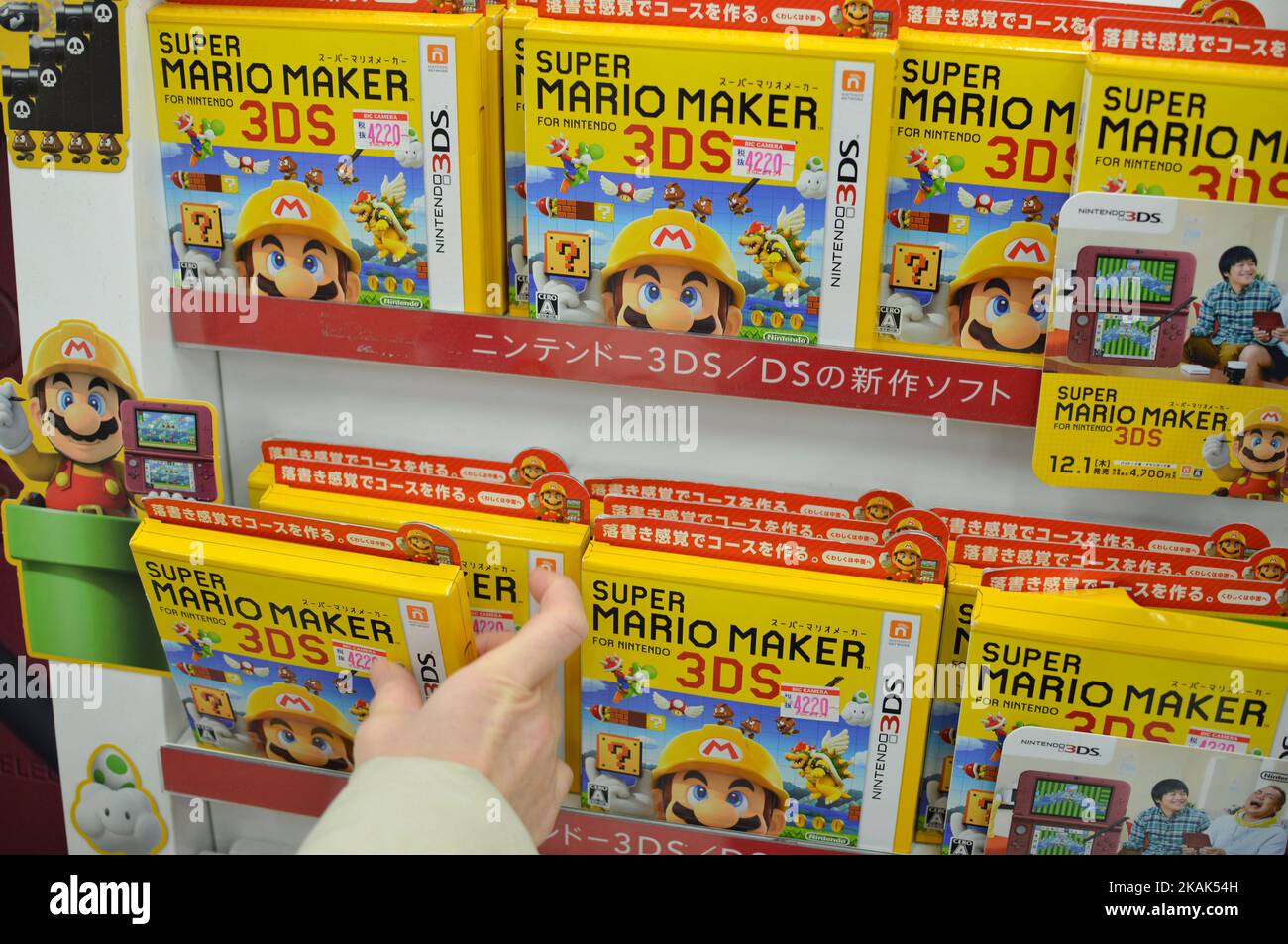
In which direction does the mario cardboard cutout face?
toward the camera

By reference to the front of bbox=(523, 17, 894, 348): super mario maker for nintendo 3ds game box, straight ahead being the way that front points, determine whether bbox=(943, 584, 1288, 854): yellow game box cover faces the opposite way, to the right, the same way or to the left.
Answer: the same way

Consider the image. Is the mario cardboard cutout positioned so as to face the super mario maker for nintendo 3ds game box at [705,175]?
no

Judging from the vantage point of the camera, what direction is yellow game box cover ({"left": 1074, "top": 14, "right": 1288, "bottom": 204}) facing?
facing the viewer

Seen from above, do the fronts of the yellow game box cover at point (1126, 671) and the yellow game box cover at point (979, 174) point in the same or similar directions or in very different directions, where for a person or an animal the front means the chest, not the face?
same or similar directions

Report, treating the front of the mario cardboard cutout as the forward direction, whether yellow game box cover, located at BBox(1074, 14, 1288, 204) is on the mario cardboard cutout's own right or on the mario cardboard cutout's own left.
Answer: on the mario cardboard cutout's own left

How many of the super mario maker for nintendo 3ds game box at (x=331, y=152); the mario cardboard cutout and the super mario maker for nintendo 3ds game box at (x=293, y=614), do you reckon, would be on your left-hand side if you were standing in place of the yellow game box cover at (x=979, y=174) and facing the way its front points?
0

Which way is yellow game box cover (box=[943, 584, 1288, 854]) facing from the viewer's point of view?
toward the camera

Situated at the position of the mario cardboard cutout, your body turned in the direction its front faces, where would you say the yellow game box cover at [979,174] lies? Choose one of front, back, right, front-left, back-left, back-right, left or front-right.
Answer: front-left

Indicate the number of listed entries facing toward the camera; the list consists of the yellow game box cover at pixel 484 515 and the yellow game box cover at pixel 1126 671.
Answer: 2

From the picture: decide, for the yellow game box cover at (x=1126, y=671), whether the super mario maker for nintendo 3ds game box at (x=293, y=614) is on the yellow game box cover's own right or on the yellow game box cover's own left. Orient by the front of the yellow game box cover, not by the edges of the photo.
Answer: on the yellow game box cover's own right

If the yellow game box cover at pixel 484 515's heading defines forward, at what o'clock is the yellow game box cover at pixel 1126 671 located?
the yellow game box cover at pixel 1126 671 is roughly at 10 o'clock from the yellow game box cover at pixel 484 515.

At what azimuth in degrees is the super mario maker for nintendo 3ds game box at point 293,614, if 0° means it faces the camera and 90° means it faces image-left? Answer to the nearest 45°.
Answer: approximately 0°

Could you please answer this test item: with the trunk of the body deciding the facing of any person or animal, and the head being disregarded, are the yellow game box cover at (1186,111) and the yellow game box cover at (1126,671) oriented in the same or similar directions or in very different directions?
same or similar directions

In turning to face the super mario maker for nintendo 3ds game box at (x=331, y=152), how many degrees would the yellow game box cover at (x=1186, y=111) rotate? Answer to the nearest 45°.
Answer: approximately 90° to its right

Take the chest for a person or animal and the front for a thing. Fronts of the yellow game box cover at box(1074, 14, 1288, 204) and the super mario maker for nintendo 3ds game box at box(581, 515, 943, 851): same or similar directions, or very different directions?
same or similar directions
